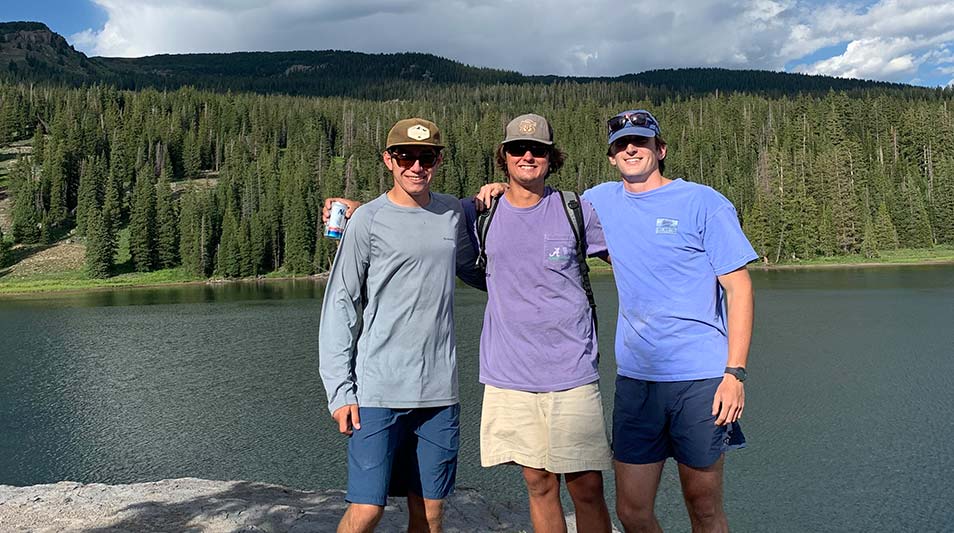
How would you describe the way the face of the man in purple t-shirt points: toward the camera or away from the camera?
toward the camera

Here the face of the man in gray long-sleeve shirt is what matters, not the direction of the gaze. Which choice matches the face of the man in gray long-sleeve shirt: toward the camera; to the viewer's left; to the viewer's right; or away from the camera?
toward the camera

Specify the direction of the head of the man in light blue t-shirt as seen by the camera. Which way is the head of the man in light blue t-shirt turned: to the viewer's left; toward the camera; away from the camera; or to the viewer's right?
toward the camera

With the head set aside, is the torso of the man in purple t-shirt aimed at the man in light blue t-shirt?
no

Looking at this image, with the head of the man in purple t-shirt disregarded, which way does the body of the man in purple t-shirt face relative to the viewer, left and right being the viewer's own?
facing the viewer

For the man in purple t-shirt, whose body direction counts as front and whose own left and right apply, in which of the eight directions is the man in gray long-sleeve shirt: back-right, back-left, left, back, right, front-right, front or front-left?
right
